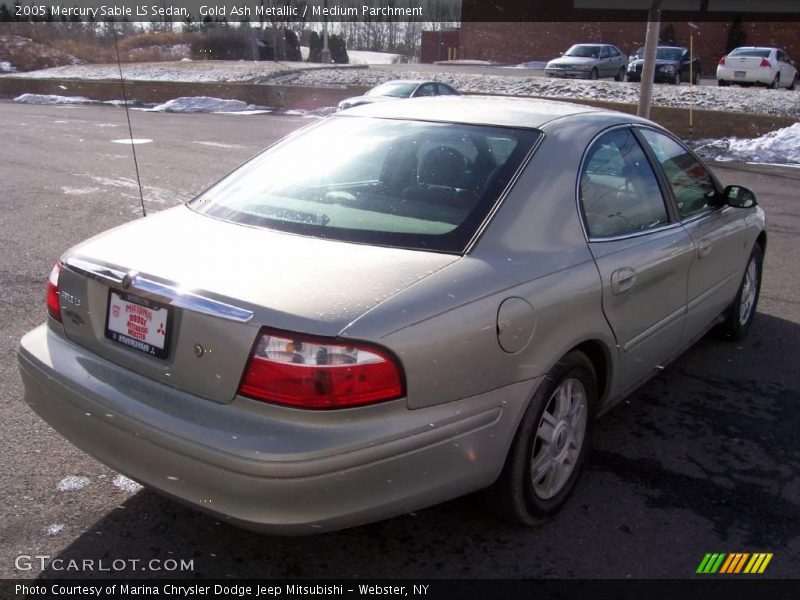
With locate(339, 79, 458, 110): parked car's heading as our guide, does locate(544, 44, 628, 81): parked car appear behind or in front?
behind

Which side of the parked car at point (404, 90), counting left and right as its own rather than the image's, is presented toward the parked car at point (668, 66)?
back

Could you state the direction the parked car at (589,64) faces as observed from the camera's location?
facing the viewer and to the left of the viewer

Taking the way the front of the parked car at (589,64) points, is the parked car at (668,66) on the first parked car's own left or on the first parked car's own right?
on the first parked car's own left

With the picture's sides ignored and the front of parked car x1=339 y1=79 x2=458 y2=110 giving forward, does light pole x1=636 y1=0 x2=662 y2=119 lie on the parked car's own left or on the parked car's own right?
on the parked car's own left

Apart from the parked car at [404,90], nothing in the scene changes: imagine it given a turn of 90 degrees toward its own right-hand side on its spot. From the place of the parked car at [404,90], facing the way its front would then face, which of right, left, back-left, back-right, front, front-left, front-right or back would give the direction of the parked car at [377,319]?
back-left

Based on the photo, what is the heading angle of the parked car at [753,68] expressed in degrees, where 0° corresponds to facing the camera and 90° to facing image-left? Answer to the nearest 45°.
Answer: approximately 225°

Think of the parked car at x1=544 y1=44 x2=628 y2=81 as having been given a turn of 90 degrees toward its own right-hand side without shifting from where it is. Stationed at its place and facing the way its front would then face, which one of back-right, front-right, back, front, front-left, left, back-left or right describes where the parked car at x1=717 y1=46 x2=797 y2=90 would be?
back

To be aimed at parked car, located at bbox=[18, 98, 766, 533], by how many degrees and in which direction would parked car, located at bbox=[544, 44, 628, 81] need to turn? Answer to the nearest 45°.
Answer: approximately 45° to its left

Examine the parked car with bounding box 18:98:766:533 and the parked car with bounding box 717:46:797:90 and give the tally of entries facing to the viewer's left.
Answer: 0

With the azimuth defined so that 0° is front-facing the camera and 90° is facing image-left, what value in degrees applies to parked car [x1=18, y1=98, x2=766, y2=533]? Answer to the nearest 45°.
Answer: approximately 225°

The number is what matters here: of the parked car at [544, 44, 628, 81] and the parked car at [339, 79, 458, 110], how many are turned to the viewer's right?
0

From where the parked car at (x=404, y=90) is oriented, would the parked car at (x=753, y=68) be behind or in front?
behind
